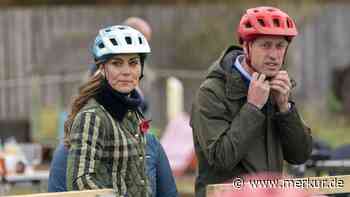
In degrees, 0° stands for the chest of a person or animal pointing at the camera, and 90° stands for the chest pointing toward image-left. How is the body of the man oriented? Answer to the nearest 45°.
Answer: approximately 315°

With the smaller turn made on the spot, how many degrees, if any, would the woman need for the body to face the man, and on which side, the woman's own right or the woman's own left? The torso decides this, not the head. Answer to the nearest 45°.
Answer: approximately 45° to the woman's own left

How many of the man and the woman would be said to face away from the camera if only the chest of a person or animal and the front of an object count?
0

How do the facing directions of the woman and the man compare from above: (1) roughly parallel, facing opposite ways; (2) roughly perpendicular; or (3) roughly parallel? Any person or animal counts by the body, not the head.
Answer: roughly parallel

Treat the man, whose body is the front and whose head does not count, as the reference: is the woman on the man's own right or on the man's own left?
on the man's own right

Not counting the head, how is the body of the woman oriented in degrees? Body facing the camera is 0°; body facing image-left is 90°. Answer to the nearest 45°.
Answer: approximately 315°
